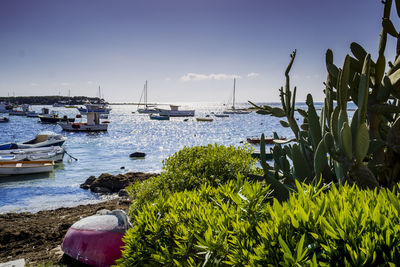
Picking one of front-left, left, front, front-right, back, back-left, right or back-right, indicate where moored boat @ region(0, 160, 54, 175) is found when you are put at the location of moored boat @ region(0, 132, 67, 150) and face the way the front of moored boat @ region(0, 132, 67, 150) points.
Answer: right

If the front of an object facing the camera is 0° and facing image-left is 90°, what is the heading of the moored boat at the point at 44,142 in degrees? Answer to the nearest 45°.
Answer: approximately 270°

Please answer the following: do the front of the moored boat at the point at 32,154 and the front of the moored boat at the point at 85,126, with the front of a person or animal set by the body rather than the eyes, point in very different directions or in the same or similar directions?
very different directions

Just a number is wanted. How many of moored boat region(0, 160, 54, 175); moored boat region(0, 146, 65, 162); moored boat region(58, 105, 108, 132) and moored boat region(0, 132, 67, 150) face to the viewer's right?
3

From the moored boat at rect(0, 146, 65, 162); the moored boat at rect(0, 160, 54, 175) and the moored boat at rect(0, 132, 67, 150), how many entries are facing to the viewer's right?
3

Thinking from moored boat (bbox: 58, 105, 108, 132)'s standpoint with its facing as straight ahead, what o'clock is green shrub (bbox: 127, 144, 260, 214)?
The green shrub is roughly at 9 o'clock from the moored boat.

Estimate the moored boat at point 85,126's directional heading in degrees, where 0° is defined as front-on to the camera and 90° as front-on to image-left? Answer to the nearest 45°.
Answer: approximately 90°

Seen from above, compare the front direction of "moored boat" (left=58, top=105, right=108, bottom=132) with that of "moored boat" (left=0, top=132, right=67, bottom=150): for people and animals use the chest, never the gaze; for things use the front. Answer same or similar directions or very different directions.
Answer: very different directions
